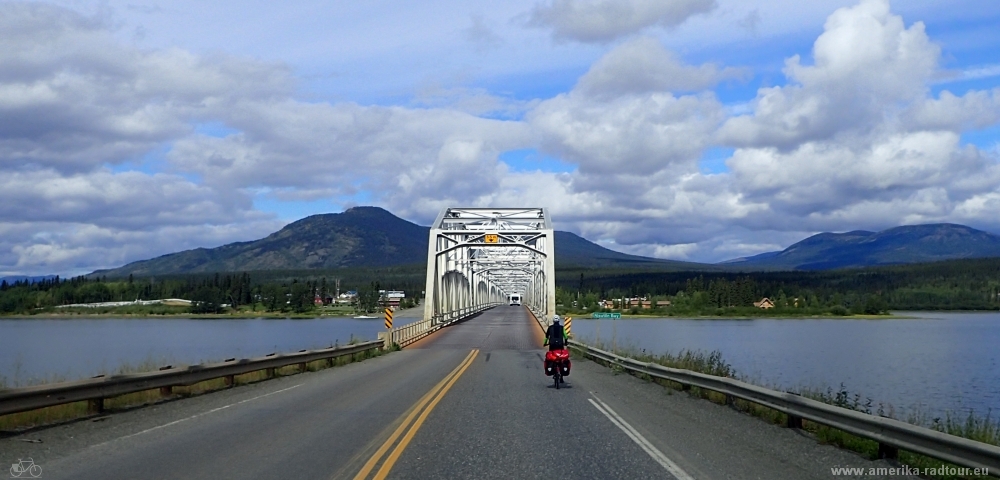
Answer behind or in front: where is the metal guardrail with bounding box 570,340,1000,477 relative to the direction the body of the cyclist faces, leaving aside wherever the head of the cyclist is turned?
behind

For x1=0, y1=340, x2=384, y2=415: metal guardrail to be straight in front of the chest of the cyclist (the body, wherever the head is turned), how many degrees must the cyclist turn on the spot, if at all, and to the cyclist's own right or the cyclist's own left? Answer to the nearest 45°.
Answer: approximately 135° to the cyclist's own left

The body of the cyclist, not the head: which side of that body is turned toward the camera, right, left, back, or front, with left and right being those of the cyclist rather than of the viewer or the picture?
back
